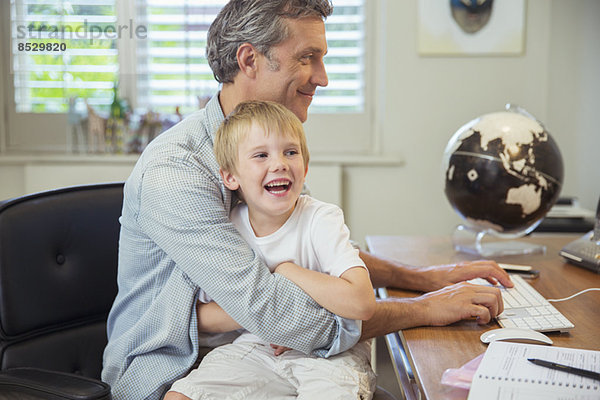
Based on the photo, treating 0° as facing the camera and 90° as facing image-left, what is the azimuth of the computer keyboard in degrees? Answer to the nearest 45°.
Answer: approximately 90°

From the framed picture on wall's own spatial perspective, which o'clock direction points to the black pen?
The black pen is roughly at 12 o'clock from the framed picture on wall.

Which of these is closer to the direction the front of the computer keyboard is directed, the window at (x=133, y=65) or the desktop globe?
the window

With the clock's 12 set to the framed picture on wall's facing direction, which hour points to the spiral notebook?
The spiral notebook is roughly at 12 o'clock from the framed picture on wall.

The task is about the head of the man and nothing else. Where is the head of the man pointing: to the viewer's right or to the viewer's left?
to the viewer's right

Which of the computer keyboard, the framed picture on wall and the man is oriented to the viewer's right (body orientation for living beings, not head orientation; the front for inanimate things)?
the man

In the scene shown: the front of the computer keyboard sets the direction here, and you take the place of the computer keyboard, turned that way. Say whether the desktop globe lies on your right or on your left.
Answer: on your right

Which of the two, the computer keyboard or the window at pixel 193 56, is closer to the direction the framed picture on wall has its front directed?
the computer keyboard

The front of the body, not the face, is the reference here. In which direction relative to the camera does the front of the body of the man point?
to the viewer's right

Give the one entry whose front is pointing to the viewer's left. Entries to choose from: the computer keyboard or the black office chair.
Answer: the computer keyboard

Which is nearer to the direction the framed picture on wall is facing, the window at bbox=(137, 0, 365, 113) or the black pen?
the black pen

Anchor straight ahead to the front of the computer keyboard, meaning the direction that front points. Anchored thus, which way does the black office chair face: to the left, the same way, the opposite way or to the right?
the opposite way

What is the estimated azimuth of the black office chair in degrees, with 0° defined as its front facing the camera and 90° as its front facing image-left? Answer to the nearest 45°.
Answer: approximately 315°
